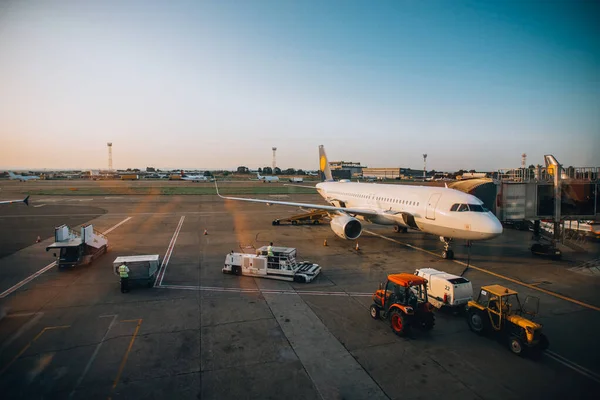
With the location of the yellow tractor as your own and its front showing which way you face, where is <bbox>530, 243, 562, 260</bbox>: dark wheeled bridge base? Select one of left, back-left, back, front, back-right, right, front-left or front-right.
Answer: back-left

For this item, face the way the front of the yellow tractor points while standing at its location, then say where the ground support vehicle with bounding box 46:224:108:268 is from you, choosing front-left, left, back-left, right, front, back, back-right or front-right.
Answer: back-right

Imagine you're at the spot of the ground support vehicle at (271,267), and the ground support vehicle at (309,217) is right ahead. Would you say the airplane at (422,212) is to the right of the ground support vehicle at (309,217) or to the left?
right
